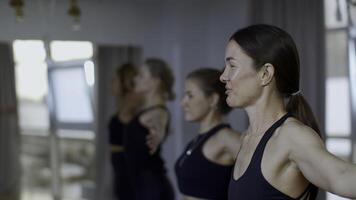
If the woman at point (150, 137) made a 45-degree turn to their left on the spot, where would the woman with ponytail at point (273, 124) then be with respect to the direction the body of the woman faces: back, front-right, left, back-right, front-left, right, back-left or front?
front-left

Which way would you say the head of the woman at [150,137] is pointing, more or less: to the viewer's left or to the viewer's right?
to the viewer's left

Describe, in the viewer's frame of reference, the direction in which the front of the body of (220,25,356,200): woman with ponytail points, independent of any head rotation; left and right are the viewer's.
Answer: facing to the left of the viewer

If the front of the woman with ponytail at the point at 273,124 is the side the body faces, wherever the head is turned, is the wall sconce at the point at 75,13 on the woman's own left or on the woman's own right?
on the woman's own right

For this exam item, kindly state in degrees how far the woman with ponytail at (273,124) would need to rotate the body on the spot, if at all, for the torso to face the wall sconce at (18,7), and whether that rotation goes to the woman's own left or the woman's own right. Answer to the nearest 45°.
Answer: approximately 45° to the woman's own right

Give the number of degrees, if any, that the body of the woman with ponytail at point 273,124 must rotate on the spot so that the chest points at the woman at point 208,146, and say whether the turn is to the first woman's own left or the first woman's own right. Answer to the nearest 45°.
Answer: approximately 90° to the first woman's own right

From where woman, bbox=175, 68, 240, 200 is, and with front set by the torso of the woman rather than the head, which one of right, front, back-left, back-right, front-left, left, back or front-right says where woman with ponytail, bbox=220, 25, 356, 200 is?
left

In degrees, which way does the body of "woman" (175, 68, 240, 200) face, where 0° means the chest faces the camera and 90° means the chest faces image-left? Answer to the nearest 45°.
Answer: approximately 90°

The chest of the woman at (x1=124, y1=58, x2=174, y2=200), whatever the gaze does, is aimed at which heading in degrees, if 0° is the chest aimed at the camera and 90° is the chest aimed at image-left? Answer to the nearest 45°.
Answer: approximately 90°
